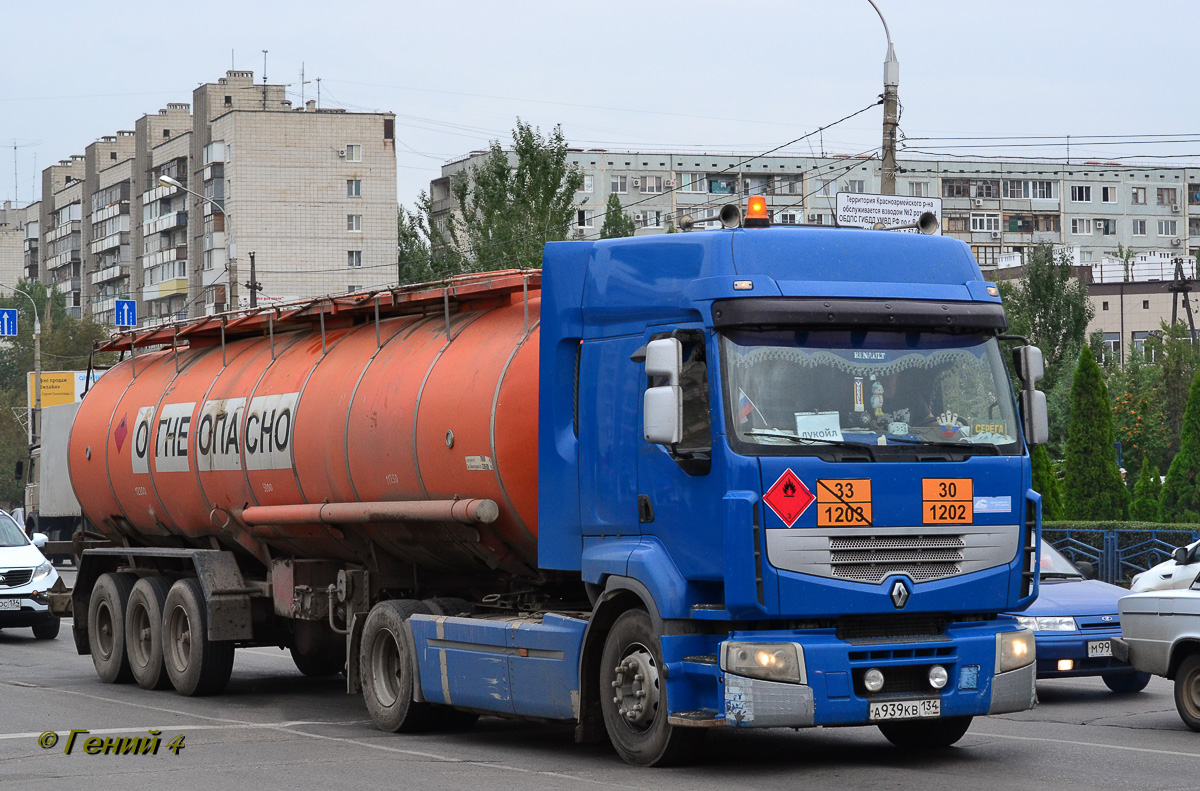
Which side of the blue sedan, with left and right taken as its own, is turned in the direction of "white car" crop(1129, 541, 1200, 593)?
left

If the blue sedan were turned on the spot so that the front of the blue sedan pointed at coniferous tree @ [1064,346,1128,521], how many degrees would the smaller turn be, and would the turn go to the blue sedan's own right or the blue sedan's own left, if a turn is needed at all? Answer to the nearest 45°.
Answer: approximately 135° to the blue sedan's own left

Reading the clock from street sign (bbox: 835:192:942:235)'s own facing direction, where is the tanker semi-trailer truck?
The tanker semi-trailer truck is roughly at 12 o'clock from the street sign.

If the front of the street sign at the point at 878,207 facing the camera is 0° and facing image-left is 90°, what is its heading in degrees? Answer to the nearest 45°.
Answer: approximately 0°

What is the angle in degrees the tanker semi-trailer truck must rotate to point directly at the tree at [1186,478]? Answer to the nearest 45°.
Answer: approximately 90° to its left
